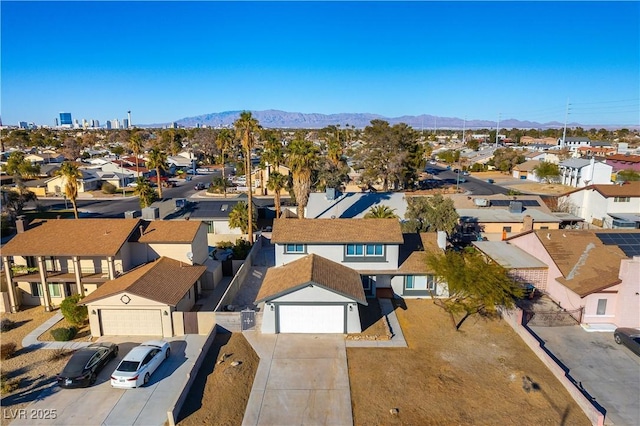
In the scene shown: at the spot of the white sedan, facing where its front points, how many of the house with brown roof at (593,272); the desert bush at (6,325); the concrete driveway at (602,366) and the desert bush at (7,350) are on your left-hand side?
2

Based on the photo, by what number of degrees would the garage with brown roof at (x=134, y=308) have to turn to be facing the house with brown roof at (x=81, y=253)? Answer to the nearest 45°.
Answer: approximately 135° to its right

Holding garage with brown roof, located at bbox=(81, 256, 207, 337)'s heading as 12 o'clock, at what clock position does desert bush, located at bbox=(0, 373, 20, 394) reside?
The desert bush is roughly at 2 o'clock from the garage with brown roof.

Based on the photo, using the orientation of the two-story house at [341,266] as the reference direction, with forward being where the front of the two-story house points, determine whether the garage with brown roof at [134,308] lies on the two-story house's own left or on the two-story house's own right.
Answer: on the two-story house's own right

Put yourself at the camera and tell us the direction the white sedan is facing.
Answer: facing away from the viewer and to the right of the viewer

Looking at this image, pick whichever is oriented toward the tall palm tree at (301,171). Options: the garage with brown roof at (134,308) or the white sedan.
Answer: the white sedan

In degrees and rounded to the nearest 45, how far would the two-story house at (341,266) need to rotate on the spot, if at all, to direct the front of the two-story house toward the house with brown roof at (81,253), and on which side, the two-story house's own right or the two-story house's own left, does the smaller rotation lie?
approximately 90° to the two-story house's own right

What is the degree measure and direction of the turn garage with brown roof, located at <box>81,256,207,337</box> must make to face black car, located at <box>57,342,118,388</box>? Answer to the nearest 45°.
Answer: approximately 45° to its right
